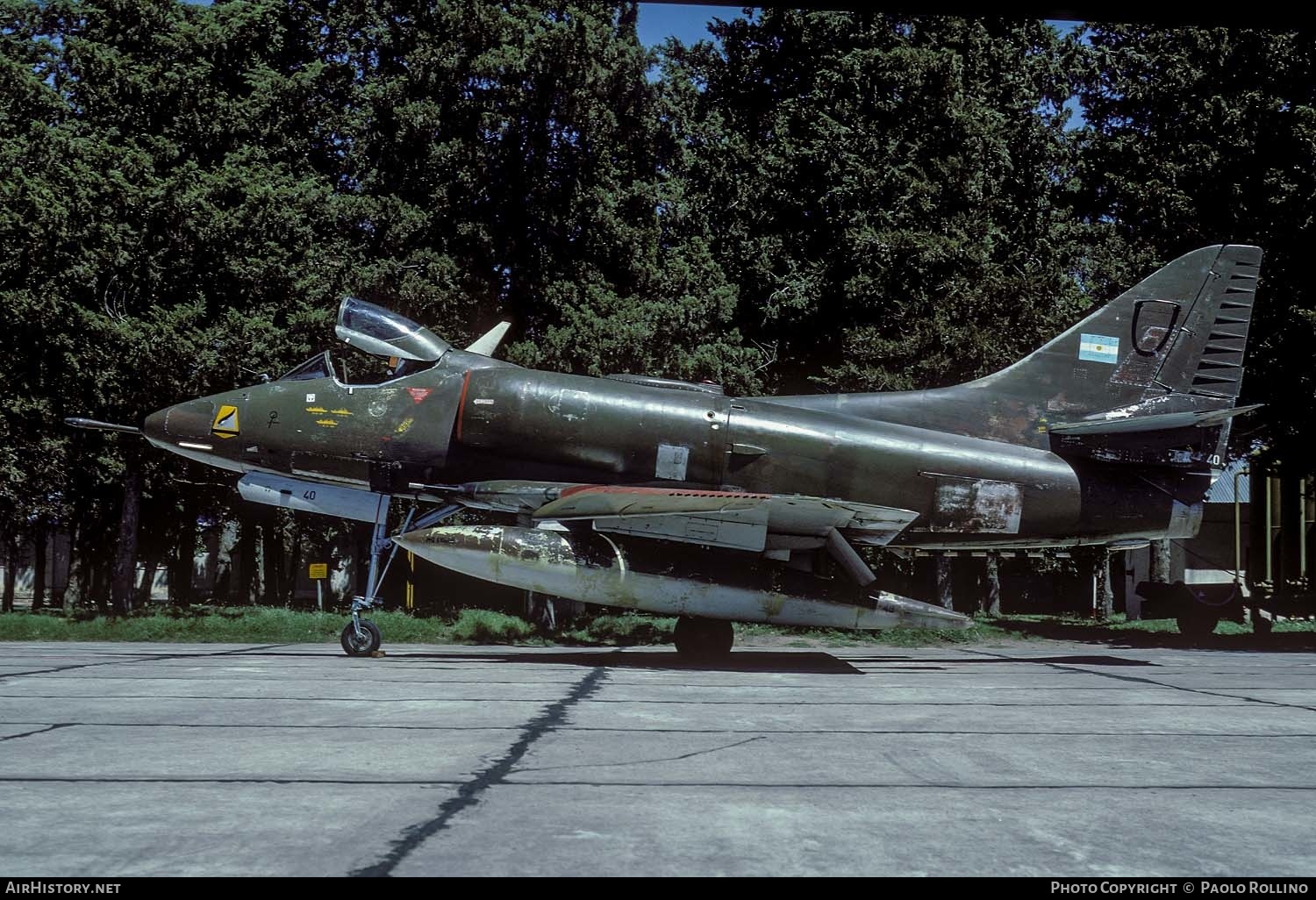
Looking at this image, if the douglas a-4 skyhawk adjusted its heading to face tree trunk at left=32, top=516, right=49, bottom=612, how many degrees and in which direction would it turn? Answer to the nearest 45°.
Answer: approximately 45° to its right

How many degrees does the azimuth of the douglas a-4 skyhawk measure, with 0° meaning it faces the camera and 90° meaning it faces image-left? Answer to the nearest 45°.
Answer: approximately 90°

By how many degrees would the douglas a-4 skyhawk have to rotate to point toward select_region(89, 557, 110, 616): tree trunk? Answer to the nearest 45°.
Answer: approximately 45° to its right

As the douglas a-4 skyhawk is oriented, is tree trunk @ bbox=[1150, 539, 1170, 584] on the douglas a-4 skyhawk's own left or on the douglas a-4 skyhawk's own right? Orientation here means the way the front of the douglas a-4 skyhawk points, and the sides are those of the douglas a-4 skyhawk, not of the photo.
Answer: on the douglas a-4 skyhawk's own right

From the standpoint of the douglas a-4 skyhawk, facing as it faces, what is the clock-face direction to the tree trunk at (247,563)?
The tree trunk is roughly at 2 o'clock from the douglas a-4 skyhawk.

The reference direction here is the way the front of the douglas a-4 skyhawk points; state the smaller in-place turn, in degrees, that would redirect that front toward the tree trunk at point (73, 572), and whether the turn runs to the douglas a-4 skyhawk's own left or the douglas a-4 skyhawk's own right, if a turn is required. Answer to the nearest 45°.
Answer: approximately 45° to the douglas a-4 skyhawk's own right
